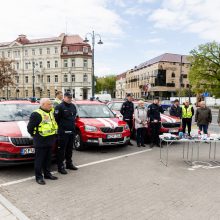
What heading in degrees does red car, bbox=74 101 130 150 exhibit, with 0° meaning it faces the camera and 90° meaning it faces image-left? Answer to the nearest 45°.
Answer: approximately 315°

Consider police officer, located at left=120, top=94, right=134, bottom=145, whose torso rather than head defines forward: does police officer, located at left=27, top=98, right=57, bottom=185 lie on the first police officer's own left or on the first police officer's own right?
on the first police officer's own right

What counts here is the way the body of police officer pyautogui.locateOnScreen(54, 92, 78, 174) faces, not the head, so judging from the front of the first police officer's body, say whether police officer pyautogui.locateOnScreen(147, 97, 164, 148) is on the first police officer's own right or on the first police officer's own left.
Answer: on the first police officer's own left

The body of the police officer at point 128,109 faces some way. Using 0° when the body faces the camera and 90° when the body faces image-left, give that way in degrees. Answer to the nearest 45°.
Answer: approximately 315°

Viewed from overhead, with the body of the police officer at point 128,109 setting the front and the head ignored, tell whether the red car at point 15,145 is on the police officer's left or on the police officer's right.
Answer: on the police officer's right
